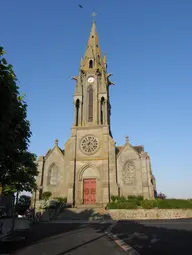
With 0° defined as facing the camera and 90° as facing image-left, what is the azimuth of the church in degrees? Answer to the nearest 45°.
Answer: approximately 0°

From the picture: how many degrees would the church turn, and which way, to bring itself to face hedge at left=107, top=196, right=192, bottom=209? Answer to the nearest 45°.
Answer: approximately 45° to its left

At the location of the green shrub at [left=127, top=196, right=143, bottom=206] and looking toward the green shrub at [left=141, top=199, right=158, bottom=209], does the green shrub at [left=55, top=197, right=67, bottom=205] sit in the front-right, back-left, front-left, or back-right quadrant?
back-right

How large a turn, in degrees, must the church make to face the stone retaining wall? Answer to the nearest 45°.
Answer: approximately 45° to its left

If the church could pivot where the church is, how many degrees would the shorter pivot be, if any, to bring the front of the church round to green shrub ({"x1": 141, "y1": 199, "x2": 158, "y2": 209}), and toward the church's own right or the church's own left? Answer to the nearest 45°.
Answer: approximately 45° to the church's own left

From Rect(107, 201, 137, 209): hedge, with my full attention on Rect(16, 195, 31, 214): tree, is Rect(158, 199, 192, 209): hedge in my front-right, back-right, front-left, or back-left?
back-right
